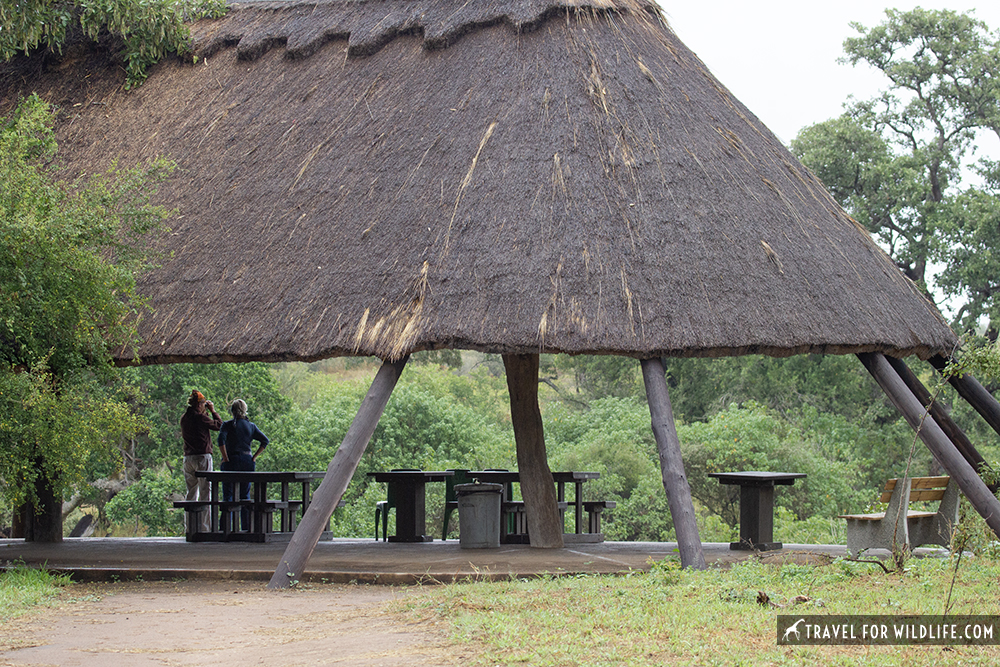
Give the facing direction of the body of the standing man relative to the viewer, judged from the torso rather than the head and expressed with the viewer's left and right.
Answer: facing away from the viewer and to the right of the viewer

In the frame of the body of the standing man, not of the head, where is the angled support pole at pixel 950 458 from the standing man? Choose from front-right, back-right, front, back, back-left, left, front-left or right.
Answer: right

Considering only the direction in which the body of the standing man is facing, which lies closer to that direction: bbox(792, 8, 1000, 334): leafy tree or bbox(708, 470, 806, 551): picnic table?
the leafy tree

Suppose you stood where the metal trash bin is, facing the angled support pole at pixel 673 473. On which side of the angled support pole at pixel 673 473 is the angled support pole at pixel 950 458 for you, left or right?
left

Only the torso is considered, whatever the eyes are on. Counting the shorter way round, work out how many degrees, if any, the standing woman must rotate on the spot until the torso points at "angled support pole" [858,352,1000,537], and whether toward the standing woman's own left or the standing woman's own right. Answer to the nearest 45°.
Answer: approximately 135° to the standing woman's own right

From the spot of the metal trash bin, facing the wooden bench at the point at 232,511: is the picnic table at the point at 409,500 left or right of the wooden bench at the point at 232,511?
right

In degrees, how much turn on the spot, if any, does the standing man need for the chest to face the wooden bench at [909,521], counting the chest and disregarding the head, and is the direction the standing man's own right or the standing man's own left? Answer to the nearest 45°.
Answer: approximately 90° to the standing man's own right

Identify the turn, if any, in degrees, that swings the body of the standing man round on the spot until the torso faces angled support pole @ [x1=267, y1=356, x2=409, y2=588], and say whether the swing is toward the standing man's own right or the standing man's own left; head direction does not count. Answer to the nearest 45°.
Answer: approximately 135° to the standing man's own right

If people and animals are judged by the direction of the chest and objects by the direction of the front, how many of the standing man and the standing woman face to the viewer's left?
0

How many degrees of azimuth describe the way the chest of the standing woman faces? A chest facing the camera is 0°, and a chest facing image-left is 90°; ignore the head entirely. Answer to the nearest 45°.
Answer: approximately 180°
